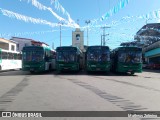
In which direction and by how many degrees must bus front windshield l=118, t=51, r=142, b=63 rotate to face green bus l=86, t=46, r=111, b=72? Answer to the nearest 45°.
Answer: approximately 90° to its right

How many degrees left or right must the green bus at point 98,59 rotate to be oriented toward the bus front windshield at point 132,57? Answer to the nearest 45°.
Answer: approximately 90° to its left

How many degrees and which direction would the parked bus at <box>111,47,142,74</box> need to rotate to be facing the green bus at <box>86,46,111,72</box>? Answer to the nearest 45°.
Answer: approximately 90° to its right

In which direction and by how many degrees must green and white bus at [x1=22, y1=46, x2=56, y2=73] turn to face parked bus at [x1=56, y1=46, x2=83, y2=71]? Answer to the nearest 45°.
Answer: approximately 135° to its left

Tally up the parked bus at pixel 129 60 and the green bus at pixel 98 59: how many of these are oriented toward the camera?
2

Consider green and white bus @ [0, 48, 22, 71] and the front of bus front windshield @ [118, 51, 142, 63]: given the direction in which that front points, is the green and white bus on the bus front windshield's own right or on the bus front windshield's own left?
on the bus front windshield's own right

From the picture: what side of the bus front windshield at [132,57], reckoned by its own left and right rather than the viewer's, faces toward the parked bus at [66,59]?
right

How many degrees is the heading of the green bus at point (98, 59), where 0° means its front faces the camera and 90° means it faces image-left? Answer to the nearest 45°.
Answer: approximately 0°
